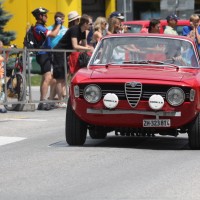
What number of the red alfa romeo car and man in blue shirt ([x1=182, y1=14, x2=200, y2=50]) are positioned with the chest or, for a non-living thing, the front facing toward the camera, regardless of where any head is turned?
2

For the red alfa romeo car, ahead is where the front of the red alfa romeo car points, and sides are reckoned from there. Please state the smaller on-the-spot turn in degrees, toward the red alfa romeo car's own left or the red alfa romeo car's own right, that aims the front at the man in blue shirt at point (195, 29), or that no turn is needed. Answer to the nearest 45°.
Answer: approximately 180°

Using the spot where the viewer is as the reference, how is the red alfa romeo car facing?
facing the viewer

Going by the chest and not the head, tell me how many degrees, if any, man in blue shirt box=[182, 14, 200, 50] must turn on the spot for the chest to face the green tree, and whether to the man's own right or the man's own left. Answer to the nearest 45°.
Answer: approximately 135° to the man's own right

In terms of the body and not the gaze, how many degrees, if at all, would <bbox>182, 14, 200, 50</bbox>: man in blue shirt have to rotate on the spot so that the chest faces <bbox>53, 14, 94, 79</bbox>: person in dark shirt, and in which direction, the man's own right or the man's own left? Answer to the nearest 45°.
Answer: approximately 45° to the man's own right

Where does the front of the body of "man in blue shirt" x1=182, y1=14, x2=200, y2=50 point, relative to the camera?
toward the camera

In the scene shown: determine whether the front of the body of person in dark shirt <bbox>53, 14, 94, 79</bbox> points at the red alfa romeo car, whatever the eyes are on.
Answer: no

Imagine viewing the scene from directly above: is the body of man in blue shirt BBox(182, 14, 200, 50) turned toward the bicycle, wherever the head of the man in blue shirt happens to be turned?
no
